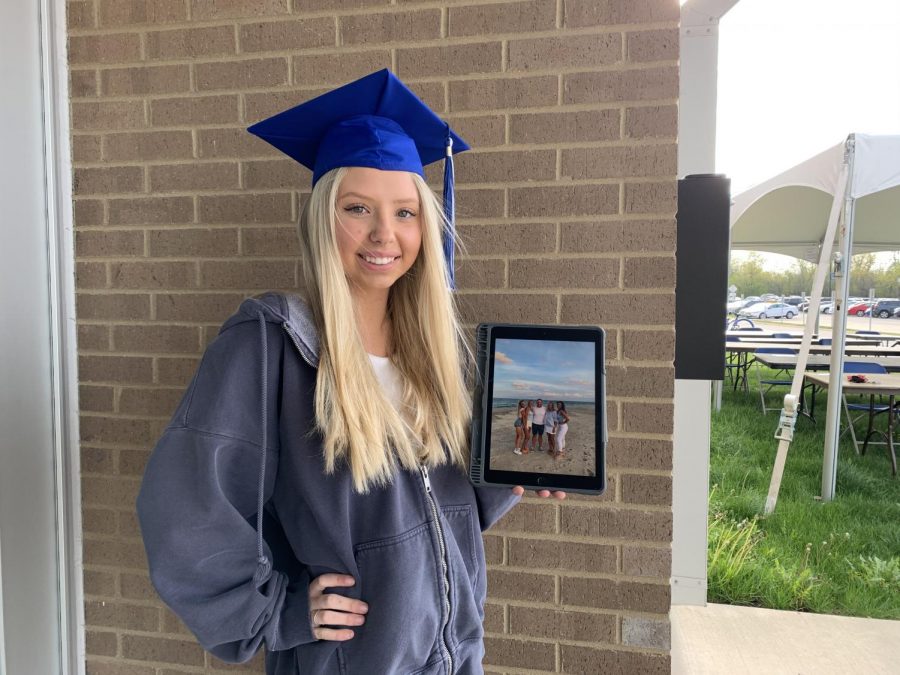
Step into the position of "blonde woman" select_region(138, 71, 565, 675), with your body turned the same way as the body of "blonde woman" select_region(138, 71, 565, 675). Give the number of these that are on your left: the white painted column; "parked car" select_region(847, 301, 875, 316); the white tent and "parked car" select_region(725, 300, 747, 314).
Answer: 4

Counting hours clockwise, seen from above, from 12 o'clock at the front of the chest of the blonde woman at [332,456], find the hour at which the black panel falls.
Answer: The black panel is roughly at 10 o'clock from the blonde woman.

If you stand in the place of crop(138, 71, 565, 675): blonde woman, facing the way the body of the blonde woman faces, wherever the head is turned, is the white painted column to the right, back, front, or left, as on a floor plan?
left

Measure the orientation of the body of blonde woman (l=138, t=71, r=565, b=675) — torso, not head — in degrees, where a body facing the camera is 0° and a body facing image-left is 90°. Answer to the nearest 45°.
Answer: approximately 315°

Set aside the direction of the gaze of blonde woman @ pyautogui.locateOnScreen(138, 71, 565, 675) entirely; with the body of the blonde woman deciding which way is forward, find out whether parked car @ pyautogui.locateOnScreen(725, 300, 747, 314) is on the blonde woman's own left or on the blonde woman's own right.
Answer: on the blonde woman's own left

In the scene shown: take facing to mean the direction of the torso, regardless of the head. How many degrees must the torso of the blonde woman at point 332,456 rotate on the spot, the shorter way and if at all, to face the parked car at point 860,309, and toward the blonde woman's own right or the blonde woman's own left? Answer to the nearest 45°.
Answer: approximately 90° to the blonde woman's own left

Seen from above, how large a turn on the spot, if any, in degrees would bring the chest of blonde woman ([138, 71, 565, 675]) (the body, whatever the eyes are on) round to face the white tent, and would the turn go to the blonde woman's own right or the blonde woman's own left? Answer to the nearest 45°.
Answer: approximately 90° to the blonde woman's own left

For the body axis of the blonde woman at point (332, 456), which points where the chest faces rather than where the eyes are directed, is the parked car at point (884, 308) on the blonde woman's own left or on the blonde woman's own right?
on the blonde woman's own left

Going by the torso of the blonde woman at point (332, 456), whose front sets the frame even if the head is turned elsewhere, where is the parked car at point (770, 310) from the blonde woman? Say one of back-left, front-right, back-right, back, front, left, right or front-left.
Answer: left
